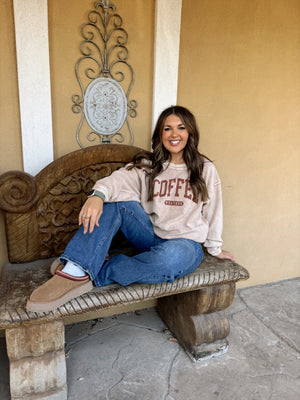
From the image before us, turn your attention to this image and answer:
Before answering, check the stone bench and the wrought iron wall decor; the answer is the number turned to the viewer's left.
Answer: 0

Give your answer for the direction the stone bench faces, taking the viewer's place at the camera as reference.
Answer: facing the viewer and to the right of the viewer

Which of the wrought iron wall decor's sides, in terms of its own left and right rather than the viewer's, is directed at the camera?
front

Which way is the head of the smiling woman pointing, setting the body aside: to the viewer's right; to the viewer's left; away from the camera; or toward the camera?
toward the camera
